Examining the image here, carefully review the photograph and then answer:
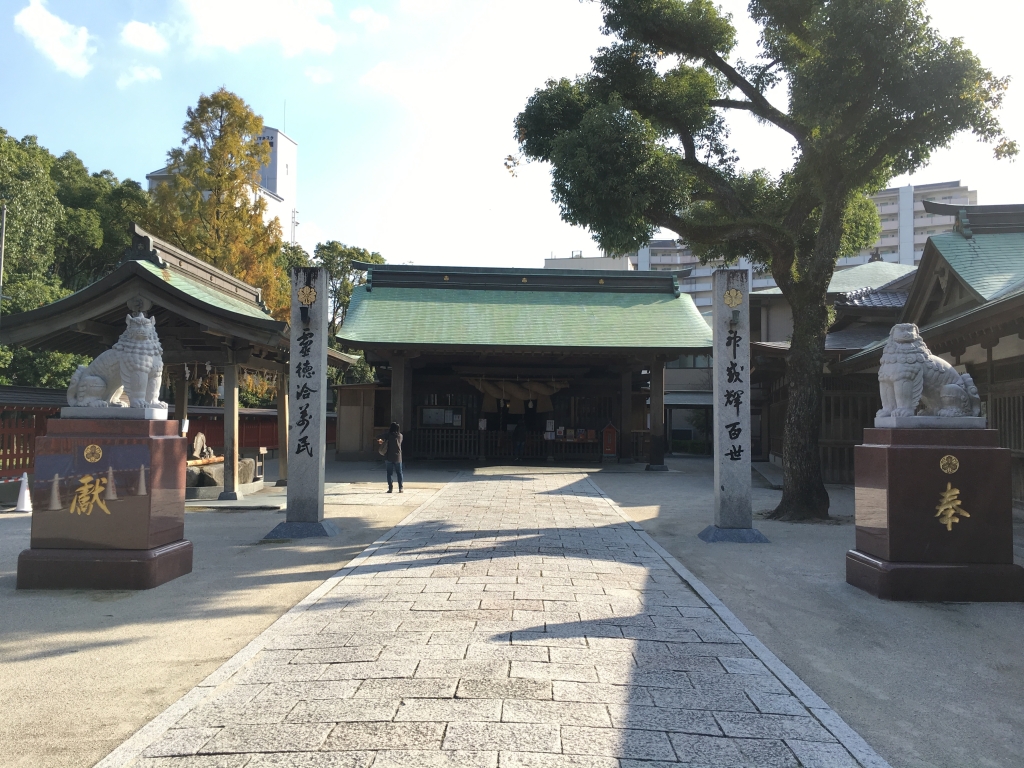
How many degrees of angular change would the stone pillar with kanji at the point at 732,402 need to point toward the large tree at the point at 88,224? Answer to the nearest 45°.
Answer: approximately 135° to its right

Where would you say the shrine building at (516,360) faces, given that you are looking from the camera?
facing the viewer

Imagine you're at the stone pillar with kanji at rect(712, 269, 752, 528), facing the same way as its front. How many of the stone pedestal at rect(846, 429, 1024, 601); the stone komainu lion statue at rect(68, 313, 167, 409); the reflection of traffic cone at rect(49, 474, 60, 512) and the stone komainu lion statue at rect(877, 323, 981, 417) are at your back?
0

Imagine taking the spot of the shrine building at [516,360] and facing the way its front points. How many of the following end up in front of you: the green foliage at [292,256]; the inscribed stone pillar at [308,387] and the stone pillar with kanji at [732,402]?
2

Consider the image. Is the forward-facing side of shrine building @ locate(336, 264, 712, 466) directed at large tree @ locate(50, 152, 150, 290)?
no

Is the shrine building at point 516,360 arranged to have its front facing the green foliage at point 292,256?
no

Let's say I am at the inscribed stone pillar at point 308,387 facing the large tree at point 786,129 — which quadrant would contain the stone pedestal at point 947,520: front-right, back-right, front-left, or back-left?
front-right

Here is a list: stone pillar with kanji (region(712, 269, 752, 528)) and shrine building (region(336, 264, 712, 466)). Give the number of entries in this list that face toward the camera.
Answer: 2

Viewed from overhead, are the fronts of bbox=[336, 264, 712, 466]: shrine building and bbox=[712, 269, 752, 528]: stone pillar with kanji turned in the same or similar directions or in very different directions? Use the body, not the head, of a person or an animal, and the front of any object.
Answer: same or similar directions

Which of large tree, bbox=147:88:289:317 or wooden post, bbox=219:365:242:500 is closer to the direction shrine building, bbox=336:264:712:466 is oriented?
the wooden post

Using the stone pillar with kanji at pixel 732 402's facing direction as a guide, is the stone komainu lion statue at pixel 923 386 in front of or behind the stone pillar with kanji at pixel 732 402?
in front

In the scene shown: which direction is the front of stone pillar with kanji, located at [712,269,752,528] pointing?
toward the camera
